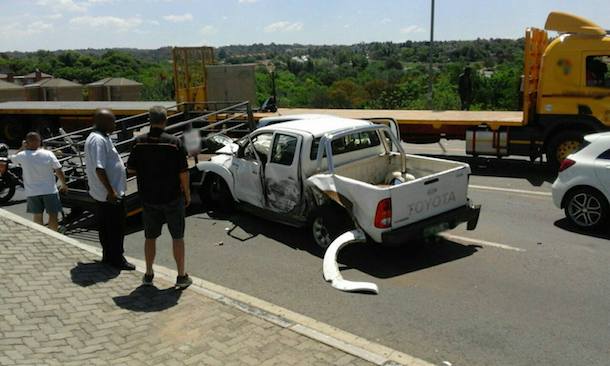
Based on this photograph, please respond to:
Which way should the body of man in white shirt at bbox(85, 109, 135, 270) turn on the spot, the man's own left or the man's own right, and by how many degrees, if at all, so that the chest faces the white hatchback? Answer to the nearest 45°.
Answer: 0° — they already face it

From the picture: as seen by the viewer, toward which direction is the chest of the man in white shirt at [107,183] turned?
to the viewer's right

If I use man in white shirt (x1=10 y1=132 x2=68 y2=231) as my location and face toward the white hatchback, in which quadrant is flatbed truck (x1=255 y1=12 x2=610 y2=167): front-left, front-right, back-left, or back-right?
front-left

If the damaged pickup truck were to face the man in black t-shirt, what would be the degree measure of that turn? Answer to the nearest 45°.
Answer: approximately 90° to its left

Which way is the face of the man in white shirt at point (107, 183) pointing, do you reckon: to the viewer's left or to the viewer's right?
to the viewer's right

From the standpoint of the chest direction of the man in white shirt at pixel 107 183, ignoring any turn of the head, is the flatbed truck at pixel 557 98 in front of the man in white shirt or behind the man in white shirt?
in front

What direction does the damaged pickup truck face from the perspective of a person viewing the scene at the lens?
facing away from the viewer and to the left of the viewer

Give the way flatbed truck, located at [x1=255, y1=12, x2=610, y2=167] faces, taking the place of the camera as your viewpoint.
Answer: facing to the right of the viewer

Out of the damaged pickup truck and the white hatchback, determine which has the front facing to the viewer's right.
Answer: the white hatchback

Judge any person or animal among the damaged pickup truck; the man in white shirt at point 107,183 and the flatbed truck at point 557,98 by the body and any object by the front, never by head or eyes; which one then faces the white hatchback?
the man in white shirt

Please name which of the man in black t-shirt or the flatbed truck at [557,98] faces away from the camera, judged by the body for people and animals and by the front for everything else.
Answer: the man in black t-shirt

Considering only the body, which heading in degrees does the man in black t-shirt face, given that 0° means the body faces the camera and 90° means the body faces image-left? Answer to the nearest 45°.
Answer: approximately 180°
